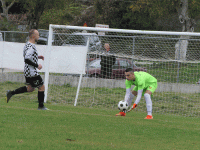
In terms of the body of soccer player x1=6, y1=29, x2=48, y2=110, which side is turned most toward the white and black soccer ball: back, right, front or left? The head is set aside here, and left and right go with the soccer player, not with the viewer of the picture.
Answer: front

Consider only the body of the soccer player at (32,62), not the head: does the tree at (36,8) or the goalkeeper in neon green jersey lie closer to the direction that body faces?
the goalkeeper in neon green jersey

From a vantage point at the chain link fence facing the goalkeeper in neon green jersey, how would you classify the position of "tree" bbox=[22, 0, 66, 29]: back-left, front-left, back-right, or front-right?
back-right

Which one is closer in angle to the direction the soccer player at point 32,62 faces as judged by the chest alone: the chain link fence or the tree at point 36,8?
the chain link fence

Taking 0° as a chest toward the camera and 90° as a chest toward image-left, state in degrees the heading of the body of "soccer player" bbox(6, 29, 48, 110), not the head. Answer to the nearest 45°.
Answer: approximately 270°

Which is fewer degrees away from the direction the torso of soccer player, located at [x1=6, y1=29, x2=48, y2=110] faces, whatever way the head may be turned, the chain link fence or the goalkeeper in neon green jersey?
the goalkeeper in neon green jersey

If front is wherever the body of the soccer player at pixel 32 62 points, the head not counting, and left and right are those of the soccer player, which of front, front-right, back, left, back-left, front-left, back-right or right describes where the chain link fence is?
front-left

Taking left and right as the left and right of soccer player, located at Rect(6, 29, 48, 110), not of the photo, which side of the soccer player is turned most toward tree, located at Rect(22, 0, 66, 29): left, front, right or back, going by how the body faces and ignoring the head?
left

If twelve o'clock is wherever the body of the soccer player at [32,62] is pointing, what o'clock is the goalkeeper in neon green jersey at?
The goalkeeper in neon green jersey is roughly at 12 o'clock from the soccer player.
